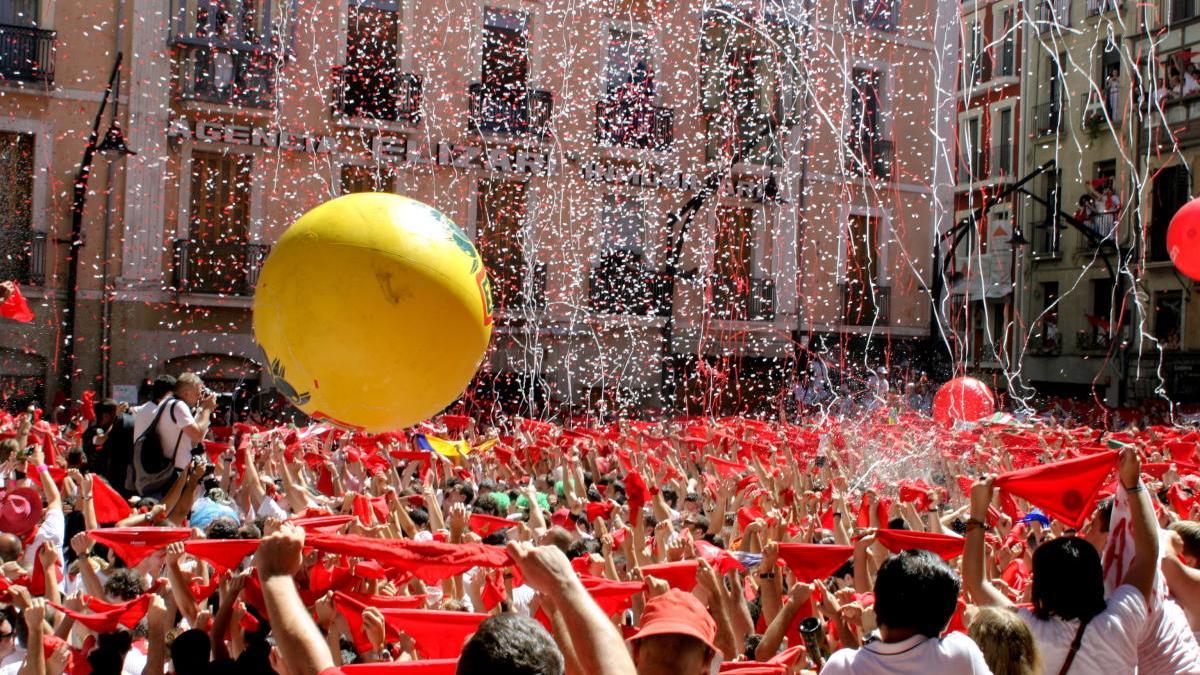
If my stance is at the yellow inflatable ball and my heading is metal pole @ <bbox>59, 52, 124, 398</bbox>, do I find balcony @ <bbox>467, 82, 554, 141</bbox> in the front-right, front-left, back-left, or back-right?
front-right

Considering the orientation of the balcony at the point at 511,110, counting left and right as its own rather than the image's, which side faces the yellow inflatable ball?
front

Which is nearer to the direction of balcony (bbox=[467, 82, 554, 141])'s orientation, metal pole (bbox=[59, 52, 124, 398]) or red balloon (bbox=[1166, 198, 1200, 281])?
the red balloon

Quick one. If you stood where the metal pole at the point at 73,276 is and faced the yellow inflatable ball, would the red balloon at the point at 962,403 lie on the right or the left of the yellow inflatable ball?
left

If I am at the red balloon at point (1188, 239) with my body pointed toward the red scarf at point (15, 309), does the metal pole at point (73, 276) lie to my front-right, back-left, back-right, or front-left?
front-right

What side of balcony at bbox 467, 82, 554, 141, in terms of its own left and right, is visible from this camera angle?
front

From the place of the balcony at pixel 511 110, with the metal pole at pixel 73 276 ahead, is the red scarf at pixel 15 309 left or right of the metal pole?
left

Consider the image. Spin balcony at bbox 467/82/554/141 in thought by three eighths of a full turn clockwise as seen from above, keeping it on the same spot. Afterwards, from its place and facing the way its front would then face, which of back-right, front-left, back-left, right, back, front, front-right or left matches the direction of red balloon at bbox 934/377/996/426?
back
